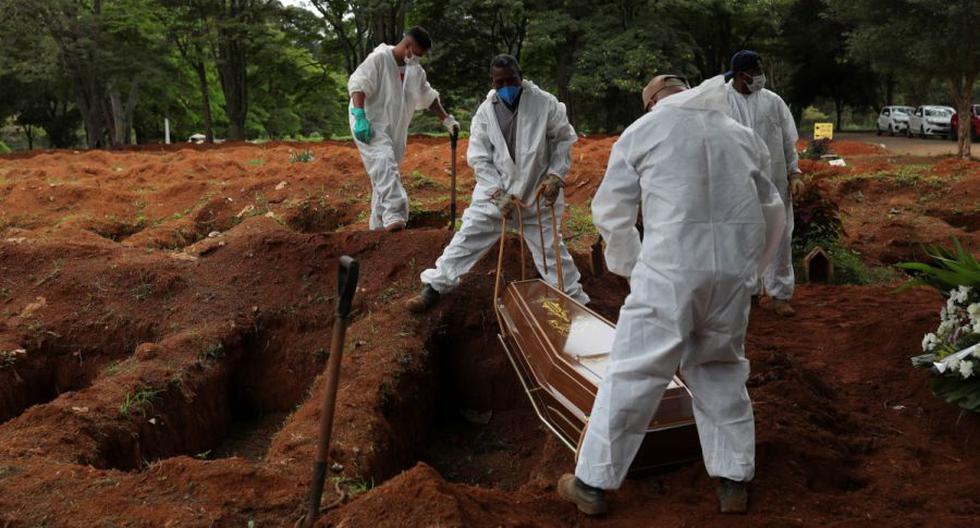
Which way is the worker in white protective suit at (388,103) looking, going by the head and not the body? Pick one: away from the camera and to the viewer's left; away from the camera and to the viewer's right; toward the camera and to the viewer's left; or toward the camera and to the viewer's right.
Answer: toward the camera and to the viewer's right

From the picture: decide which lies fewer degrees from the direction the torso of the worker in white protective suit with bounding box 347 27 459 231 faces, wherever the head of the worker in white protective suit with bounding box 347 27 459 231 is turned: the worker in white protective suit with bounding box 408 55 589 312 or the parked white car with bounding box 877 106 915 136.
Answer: the worker in white protective suit

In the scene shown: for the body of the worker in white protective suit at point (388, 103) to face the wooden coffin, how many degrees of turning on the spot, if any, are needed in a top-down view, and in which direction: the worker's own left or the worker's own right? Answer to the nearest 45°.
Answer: approximately 45° to the worker's own right

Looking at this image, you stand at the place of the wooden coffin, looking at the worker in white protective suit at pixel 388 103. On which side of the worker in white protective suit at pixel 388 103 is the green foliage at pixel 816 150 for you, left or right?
right

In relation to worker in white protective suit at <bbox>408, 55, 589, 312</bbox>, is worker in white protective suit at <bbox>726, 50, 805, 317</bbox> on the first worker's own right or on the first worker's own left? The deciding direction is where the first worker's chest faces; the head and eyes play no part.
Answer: on the first worker's own left

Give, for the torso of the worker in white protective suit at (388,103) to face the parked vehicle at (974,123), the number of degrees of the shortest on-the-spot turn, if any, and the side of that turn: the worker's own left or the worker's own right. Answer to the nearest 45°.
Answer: approximately 90° to the worker's own left

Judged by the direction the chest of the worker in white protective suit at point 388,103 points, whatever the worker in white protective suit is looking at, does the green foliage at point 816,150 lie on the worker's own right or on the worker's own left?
on the worker's own left

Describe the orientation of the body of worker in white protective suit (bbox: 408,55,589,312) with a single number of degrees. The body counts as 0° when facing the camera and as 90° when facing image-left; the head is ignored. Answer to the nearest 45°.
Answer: approximately 0°

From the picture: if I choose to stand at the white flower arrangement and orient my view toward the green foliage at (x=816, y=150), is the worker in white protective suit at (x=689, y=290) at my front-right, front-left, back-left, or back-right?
back-left

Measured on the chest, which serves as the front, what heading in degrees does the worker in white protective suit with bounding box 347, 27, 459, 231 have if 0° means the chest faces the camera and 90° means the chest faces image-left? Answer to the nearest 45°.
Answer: approximately 315°

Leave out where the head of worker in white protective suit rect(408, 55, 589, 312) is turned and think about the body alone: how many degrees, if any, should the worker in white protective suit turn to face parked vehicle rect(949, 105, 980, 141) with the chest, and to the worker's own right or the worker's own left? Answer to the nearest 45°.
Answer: approximately 135° to the worker's own left

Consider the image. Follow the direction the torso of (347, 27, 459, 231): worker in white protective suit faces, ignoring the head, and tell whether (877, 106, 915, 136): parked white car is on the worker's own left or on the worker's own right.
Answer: on the worker's own left

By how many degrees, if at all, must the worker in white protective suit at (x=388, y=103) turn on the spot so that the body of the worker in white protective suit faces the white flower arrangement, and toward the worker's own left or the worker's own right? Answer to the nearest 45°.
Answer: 0° — they already face it

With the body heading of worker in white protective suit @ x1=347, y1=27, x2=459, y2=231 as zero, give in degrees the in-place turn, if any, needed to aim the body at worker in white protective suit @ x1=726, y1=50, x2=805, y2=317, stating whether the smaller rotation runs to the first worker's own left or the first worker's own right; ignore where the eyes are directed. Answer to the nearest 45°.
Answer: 0° — they already face them
